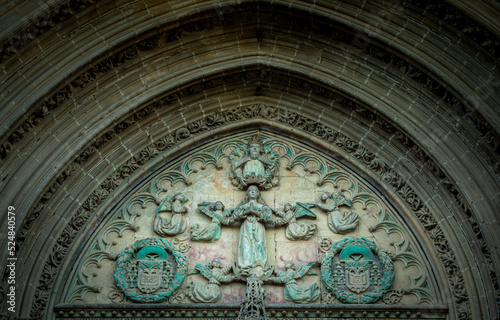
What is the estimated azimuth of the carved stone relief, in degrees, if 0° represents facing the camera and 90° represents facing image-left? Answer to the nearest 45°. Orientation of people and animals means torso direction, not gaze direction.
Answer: approximately 0°
